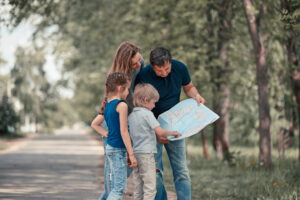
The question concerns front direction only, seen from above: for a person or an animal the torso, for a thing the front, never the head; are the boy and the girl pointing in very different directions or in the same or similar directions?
same or similar directions

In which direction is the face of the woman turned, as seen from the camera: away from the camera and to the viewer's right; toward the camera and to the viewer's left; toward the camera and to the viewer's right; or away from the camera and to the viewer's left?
toward the camera and to the viewer's right

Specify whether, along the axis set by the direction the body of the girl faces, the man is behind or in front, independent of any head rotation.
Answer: in front

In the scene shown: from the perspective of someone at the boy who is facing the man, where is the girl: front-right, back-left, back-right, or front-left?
back-left

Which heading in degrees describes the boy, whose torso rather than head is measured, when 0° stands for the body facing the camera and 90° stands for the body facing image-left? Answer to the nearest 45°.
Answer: approximately 225°

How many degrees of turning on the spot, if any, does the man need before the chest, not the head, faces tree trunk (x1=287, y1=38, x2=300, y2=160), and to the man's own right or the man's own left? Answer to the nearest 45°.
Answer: approximately 135° to the man's own left

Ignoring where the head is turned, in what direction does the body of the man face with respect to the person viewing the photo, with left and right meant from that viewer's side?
facing the viewer

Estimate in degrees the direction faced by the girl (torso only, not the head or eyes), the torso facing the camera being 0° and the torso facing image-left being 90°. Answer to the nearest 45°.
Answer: approximately 225°

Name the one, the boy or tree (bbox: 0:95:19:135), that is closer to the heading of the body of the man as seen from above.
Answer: the boy

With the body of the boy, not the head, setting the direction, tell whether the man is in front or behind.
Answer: in front

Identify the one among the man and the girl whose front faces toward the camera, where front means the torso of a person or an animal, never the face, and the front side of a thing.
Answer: the man

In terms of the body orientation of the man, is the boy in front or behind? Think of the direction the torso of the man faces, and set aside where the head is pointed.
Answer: in front

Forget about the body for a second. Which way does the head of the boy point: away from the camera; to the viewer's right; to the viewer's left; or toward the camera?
to the viewer's right

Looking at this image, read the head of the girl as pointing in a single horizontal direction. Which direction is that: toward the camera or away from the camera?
away from the camera
